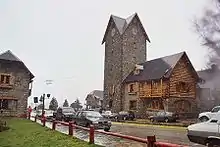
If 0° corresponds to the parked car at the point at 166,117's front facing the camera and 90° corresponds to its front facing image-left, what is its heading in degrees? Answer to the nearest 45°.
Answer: approximately 90°

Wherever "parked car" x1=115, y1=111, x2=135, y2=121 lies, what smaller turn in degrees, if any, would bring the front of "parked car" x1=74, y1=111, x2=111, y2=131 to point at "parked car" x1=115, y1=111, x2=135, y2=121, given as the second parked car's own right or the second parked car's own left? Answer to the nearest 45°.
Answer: approximately 135° to the second parked car's own left

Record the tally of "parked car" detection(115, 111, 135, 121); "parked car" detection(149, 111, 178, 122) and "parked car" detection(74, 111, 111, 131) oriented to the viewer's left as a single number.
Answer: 2

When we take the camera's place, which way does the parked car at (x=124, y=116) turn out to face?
facing to the left of the viewer

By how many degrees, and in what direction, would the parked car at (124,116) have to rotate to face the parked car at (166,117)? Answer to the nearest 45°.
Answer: approximately 135° to its left
